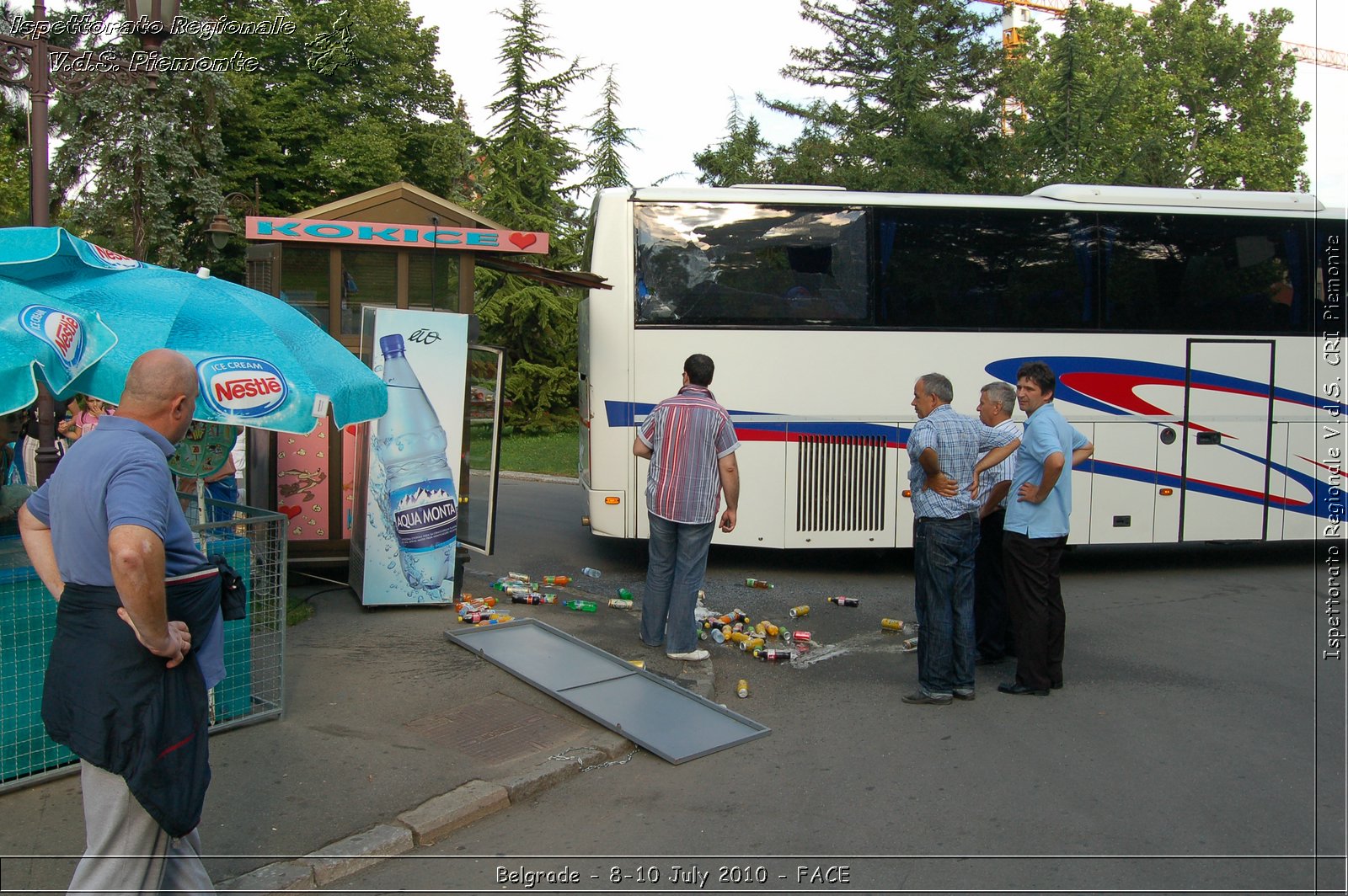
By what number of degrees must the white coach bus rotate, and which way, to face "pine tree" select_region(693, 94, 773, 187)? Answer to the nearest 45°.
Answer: approximately 90° to its left

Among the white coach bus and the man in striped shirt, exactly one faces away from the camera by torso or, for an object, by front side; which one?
the man in striped shirt

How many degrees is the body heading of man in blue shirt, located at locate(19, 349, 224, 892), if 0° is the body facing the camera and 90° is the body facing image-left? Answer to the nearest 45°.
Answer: approximately 225°

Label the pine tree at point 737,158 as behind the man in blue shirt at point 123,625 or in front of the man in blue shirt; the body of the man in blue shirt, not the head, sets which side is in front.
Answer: in front

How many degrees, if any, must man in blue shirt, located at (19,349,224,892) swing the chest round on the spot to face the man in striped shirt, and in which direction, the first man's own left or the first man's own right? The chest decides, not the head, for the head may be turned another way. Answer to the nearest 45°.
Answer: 0° — they already face them

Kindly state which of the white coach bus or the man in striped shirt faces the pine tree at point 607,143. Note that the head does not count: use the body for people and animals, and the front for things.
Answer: the man in striped shirt

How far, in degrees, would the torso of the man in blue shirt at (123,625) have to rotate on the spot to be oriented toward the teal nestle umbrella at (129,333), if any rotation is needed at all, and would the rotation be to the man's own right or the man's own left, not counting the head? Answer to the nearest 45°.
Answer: approximately 45° to the man's own left

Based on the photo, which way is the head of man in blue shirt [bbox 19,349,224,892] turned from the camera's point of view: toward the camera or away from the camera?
away from the camera

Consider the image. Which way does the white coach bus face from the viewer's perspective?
to the viewer's right

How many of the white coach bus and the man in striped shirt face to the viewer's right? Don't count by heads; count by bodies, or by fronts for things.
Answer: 1

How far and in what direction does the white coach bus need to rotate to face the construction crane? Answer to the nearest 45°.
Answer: approximately 90° to its left

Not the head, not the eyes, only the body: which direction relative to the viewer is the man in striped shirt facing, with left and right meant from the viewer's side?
facing away from the viewer
